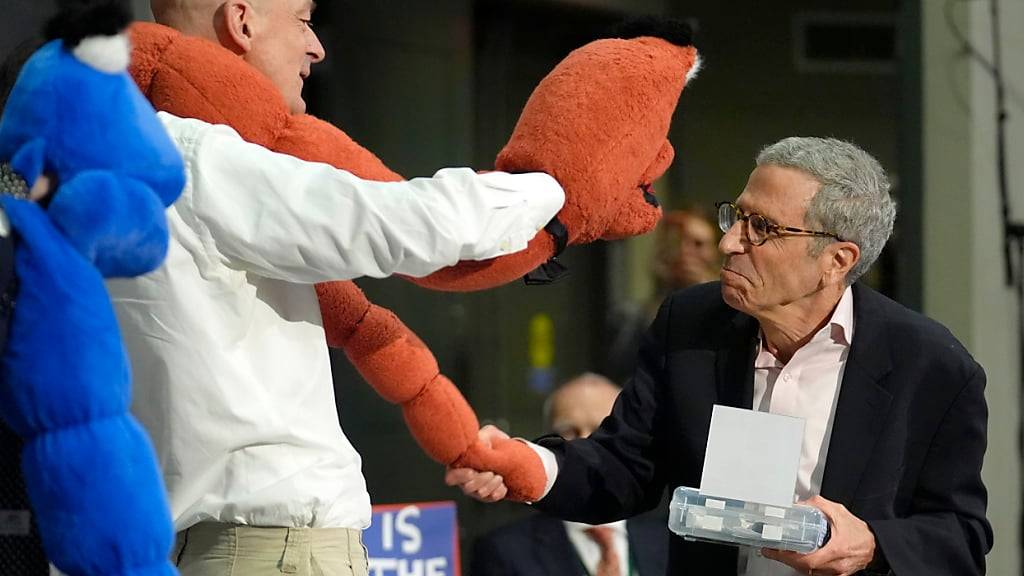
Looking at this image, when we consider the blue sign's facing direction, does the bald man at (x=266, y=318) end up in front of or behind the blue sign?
in front

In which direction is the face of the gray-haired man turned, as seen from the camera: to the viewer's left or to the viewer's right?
to the viewer's left

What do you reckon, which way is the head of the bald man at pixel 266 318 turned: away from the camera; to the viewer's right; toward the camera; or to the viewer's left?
to the viewer's right

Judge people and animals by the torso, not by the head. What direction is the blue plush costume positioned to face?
to the viewer's right

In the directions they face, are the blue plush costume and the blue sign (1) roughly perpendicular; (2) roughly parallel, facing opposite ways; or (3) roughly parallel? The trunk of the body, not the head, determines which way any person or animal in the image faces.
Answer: roughly perpendicular

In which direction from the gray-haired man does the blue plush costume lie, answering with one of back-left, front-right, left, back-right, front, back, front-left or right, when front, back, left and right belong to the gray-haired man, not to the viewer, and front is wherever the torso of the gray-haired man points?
front

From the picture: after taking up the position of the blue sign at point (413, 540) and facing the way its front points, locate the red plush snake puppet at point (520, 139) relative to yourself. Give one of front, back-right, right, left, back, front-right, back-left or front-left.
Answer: front

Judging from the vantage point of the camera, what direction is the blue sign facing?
facing the viewer

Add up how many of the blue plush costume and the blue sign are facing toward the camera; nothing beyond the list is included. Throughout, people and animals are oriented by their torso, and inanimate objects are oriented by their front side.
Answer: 1

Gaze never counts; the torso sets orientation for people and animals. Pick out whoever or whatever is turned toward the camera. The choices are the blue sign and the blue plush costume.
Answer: the blue sign

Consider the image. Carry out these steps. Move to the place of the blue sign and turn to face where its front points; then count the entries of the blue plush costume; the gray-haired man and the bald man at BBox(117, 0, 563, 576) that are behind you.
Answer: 0

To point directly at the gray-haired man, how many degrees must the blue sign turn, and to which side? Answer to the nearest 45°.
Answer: approximately 45° to its left

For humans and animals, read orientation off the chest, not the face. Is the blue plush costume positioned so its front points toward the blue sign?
no

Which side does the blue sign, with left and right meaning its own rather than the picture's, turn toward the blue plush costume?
front
